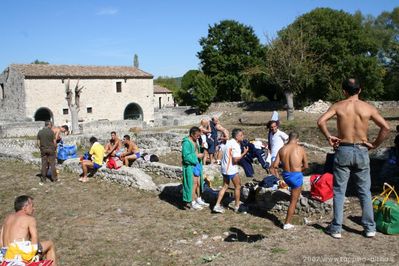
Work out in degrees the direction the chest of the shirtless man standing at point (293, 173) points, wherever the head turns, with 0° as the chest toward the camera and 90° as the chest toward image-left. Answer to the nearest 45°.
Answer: approximately 180°

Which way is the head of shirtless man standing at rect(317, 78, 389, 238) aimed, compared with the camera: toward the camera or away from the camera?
away from the camera

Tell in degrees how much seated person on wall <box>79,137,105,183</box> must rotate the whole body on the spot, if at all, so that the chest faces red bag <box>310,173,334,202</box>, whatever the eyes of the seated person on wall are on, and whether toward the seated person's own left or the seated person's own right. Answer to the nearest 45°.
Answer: approximately 135° to the seated person's own left

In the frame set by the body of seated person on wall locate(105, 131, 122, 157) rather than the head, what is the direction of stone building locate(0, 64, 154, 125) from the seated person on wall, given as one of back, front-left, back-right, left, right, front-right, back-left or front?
back-right

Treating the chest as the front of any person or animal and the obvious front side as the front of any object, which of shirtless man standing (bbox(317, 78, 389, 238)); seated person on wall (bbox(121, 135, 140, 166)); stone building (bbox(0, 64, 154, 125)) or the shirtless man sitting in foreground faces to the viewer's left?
the seated person on wall

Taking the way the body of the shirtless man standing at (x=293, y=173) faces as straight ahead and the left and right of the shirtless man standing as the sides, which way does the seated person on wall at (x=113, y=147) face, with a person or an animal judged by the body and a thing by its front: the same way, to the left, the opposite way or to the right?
the opposite way
